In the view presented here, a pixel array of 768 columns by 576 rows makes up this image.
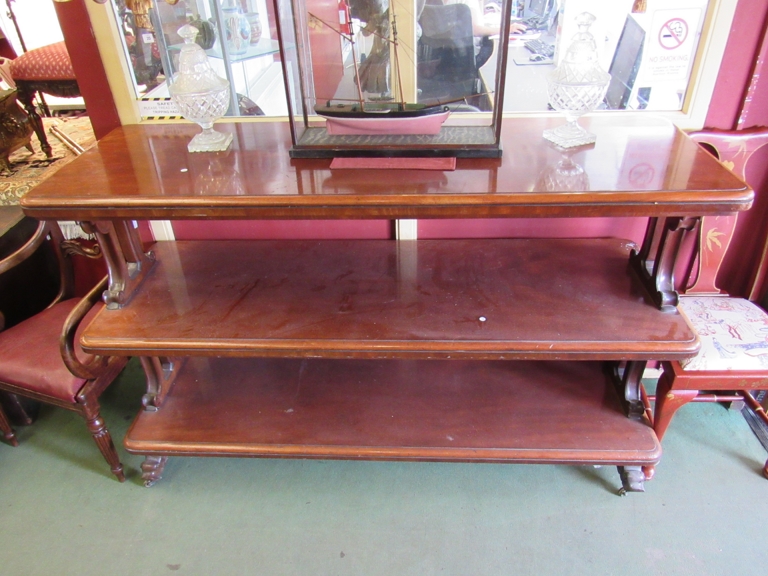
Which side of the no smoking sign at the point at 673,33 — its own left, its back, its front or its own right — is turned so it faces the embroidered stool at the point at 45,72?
right

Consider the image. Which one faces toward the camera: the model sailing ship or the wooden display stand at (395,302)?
the wooden display stand

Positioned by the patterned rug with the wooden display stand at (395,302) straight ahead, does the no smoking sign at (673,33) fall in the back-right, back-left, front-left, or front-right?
front-left

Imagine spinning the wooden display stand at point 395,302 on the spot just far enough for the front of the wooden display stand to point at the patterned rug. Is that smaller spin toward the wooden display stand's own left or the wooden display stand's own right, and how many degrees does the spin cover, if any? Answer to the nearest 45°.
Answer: approximately 135° to the wooden display stand's own right

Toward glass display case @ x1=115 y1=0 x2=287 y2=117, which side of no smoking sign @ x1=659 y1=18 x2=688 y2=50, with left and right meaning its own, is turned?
right

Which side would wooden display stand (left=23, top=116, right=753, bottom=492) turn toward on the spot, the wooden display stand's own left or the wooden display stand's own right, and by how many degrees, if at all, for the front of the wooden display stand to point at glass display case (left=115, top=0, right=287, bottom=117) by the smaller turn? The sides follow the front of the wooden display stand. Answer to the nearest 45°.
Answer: approximately 135° to the wooden display stand's own right

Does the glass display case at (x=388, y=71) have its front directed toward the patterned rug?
no

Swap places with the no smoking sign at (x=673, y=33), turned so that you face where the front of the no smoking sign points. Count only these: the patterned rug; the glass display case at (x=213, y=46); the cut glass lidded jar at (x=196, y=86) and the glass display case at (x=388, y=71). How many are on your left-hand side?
0

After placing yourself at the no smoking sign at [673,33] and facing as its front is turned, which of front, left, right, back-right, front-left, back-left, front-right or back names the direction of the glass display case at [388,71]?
front-right

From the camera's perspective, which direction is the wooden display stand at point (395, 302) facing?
toward the camera

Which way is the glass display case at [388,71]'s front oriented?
toward the camera

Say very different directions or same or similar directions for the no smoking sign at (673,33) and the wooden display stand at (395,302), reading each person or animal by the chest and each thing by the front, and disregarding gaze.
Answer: same or similar directions
